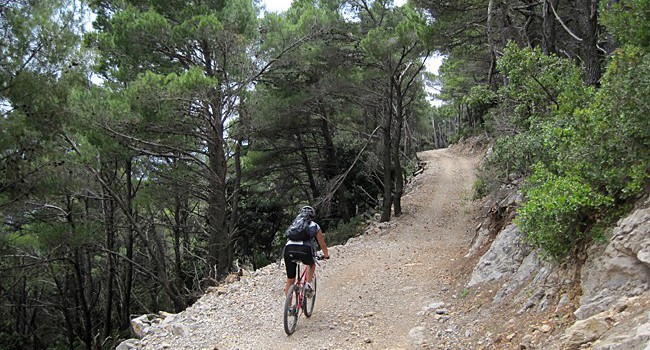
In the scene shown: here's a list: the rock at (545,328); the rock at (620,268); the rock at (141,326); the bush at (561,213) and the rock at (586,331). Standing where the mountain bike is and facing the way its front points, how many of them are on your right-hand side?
4

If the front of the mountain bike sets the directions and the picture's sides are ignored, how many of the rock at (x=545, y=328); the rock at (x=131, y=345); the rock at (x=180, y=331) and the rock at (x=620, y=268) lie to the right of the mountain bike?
2

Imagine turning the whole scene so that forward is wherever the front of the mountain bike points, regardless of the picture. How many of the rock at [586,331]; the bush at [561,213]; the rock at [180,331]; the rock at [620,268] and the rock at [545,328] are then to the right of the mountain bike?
4

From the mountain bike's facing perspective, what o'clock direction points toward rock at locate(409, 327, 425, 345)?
The rock is roughly at 2 o'clock from the mountain bike.

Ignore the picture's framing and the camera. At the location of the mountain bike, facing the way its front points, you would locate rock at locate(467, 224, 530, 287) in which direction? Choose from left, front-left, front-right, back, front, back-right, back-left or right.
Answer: front-right

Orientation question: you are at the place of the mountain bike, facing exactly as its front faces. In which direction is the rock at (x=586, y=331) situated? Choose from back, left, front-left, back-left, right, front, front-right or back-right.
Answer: right

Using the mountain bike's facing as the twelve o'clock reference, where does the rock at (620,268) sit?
The rock is roughly at 3 o'clock from the mountain bike.

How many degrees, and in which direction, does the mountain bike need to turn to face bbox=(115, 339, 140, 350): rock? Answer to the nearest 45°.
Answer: approximately 90° to its left

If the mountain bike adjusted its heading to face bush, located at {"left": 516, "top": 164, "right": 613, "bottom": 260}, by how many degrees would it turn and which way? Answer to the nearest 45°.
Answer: approximately 90° to its right

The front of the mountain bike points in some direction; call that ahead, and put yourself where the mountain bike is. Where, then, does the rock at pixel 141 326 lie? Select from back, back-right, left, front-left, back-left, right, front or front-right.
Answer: left

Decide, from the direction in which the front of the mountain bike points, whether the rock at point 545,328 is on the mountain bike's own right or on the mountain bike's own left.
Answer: on the mountain bike's own right

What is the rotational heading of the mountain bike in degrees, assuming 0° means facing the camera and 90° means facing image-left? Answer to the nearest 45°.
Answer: approximately 225°

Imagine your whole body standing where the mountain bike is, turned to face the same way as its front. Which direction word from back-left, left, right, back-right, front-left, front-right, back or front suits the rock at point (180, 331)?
left
